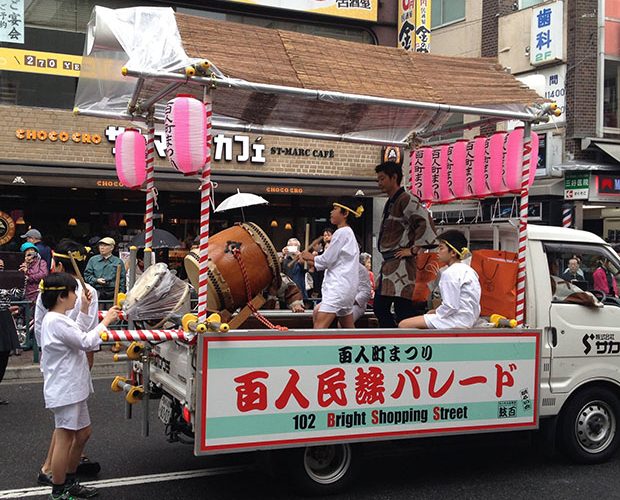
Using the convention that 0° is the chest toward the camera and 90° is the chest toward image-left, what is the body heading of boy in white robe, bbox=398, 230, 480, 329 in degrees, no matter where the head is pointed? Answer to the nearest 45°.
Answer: approximately 90°

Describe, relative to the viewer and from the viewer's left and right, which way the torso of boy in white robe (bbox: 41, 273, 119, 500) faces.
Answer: facing to the right of the viewer

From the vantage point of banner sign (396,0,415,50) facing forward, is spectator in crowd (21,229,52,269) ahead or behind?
ahead

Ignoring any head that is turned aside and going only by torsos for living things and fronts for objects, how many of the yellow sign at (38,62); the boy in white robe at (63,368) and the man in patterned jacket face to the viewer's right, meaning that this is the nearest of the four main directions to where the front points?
1

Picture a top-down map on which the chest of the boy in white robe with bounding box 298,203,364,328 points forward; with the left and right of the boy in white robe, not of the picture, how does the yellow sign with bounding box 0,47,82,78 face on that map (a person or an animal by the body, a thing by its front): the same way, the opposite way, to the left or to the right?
to the left

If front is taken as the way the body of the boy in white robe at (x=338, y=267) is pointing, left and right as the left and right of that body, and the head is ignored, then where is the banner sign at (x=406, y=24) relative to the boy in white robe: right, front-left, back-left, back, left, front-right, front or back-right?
right

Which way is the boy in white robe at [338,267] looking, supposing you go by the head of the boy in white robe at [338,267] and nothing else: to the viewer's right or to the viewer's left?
to the viewer's left

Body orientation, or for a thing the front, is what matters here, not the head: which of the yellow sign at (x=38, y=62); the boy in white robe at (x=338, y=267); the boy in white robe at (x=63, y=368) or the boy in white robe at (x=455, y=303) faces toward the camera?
the yellow sign

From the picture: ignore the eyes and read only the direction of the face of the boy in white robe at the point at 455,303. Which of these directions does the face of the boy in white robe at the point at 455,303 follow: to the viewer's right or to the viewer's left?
to the viewer's left

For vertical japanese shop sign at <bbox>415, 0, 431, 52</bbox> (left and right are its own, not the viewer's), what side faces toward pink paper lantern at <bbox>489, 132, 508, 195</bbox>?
front

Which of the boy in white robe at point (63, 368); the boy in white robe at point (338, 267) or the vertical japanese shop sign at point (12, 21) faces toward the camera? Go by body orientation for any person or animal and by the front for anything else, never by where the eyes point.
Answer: the vertical japanese shop sign

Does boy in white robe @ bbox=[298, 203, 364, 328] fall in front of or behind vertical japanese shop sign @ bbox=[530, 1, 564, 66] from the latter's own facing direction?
in front
